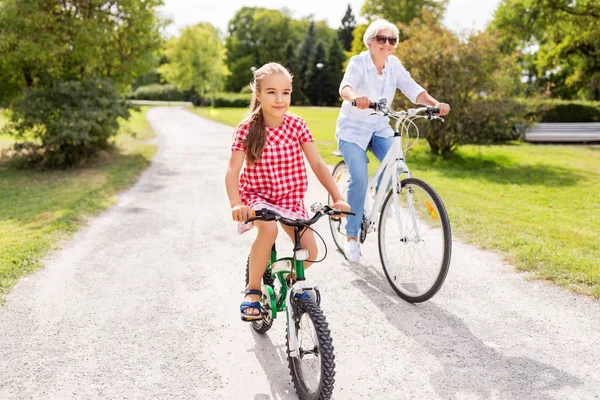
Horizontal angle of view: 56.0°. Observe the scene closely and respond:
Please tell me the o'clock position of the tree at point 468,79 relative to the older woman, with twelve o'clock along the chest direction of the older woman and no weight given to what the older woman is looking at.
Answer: The tree is roughly at 8 o'clock from the older woman.

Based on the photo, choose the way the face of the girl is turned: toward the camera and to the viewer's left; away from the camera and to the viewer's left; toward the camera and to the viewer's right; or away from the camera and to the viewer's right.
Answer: toward the camera and to the viewer's right

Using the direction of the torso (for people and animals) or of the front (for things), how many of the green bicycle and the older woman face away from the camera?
0

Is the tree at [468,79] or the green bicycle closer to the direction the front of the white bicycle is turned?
the green bicycle

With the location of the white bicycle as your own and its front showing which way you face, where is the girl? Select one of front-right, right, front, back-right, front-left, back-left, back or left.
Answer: right

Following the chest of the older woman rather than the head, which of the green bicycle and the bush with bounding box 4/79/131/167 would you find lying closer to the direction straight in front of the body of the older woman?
the green bicycle

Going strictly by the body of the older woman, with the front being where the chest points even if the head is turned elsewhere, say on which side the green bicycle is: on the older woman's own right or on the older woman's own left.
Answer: on the older woman's own right

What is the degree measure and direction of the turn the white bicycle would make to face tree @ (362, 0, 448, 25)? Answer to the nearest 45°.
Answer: approximately 135° to its left

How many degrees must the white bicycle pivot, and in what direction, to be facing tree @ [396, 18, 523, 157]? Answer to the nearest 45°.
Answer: approximately 135° to its left

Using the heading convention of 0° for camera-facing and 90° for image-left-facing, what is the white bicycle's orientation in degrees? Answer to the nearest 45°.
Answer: approximately 315°

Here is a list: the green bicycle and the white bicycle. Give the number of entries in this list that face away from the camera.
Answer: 0

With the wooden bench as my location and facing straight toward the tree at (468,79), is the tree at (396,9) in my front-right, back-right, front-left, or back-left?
back-right

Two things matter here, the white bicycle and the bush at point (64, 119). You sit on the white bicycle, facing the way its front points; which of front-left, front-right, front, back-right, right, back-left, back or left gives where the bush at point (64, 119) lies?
back

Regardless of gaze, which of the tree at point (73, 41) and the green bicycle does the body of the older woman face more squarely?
the green bicycle

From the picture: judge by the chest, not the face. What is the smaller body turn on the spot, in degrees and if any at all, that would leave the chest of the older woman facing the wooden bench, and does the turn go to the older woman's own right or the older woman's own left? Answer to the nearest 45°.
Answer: approximately 135° to the older woman's own left
